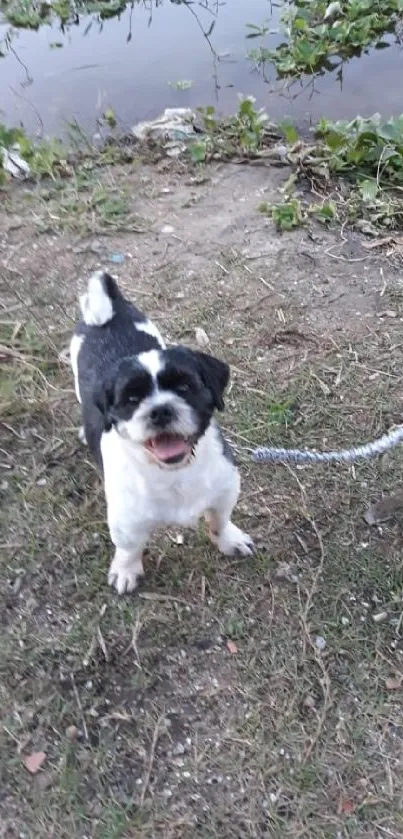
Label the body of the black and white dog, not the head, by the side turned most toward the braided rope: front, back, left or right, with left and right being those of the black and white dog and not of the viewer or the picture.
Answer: left

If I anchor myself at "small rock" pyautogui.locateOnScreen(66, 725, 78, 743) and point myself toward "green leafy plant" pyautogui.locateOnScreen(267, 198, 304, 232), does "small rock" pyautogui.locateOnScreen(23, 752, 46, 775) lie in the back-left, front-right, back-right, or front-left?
back-left

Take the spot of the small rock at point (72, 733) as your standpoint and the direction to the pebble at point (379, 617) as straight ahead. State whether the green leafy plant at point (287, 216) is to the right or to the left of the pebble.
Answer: left

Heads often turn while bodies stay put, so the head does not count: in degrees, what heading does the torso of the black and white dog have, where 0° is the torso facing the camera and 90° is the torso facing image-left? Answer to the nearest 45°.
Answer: approximately 315°

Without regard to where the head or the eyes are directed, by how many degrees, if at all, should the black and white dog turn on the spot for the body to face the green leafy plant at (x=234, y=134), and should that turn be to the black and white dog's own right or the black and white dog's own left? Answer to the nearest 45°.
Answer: approximately 135° to the black and white dog's own left

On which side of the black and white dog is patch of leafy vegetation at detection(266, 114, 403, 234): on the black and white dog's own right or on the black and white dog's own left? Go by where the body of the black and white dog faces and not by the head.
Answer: on the black and white dog's own left

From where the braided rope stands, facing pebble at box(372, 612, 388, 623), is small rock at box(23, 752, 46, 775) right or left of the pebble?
right
